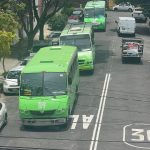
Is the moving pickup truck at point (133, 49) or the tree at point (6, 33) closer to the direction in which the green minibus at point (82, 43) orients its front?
the tree

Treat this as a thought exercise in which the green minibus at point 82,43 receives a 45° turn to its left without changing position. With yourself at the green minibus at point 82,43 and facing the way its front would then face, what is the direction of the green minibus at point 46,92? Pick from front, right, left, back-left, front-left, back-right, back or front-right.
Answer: front-right

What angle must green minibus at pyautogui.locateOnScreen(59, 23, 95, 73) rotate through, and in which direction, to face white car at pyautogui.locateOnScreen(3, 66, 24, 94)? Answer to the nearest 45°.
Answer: approximately 45° to its right

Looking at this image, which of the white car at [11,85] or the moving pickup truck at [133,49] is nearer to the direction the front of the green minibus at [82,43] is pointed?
the white car

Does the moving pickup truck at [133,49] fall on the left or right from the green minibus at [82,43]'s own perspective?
on its left

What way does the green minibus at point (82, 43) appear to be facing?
toward the camera

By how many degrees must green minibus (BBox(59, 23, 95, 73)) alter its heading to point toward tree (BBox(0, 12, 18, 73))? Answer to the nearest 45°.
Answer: approximately 45° to its right
